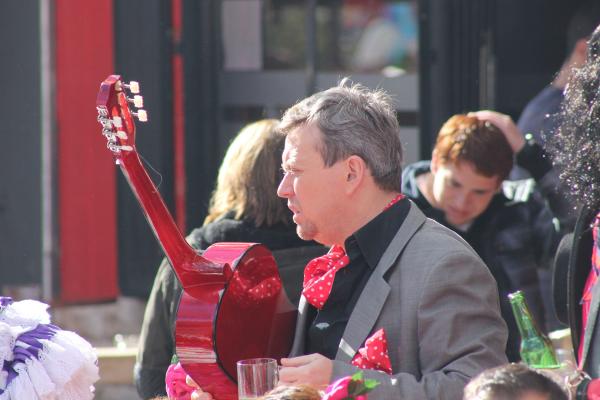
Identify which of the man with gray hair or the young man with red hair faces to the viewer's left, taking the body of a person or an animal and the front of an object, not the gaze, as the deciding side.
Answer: the man with gray hair

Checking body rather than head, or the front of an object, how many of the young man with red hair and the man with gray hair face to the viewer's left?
1

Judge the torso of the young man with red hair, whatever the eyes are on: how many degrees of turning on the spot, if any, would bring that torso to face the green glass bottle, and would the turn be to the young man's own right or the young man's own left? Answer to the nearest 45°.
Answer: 0° — they already face it

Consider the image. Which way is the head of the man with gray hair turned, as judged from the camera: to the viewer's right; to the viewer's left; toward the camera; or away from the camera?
to the viewer's left

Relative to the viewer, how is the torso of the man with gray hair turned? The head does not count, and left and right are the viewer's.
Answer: facing to the left of the viewer

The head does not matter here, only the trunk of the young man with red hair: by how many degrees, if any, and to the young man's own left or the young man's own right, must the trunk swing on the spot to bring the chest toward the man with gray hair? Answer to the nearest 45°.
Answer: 0° — they already face them

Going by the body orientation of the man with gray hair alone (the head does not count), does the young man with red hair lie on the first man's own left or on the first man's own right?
on the first man's own right

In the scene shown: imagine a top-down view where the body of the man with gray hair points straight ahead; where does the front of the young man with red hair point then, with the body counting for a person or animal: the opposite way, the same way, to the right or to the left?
to the left
